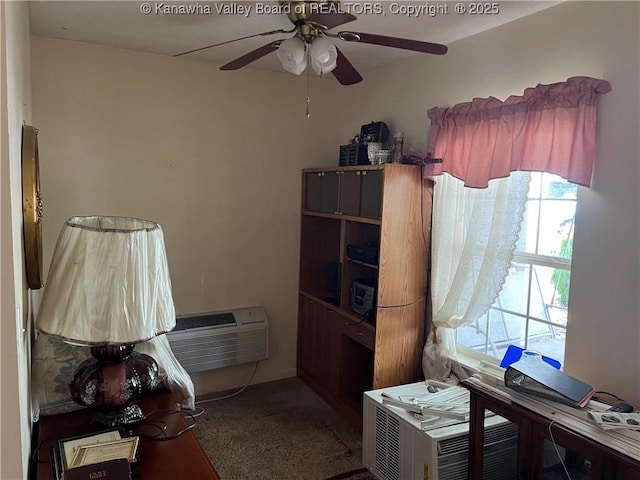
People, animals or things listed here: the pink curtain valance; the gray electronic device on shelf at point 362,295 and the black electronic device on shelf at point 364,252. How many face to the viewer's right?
0

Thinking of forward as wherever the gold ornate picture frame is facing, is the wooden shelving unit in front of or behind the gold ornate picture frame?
in front

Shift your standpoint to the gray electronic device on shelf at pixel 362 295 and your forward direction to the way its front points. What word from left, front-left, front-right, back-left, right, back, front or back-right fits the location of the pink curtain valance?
left

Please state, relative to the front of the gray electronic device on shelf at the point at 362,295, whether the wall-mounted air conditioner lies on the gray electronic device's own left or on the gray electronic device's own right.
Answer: on the gray electronic device's own right

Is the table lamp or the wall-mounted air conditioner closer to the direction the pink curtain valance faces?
the table lamp

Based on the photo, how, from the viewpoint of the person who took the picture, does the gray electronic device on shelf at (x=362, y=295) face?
facing the viewer and to the left of the viewer

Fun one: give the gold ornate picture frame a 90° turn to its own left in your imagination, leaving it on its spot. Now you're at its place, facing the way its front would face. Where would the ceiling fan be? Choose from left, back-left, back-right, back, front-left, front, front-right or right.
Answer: right

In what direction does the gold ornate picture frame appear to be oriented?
to the viewer's right

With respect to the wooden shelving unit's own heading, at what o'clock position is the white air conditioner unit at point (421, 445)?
The white air conditioner unit is roughly at 10 o'clock from the wooden shelving unit.

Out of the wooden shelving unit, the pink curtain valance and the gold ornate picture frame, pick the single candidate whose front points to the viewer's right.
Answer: the gold ornate picture frame

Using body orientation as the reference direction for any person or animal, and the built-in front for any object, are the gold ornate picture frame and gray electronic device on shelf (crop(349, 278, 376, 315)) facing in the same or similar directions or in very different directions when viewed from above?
very different directions

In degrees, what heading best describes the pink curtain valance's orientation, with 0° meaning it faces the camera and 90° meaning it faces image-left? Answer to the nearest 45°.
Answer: approximately 45°

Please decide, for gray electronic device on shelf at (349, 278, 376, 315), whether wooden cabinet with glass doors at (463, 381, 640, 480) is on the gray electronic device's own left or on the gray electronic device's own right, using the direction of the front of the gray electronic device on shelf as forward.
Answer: on the gray electronic device's own left

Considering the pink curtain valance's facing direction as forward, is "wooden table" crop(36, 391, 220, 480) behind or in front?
in front

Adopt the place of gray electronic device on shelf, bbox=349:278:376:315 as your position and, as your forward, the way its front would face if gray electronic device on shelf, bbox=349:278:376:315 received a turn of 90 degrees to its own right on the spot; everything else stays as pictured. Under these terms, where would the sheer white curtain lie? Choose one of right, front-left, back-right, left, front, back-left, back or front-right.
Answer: back

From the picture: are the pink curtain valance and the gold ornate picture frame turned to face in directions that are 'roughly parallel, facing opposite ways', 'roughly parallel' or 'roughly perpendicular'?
roughly parallel, facing opposite ways

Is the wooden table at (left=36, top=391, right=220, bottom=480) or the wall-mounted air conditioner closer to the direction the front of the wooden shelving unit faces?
the wooden table
